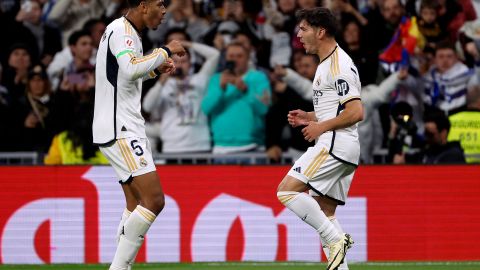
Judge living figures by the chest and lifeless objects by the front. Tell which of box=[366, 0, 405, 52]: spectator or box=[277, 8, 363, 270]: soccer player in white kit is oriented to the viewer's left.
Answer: the soccer player in white kit

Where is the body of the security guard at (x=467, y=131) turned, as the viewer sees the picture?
away from the camera

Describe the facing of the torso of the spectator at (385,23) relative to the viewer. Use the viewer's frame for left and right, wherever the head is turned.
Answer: facing the viewer

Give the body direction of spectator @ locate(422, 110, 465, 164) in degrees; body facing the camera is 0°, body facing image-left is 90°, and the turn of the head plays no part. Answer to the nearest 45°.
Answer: approximately 45°

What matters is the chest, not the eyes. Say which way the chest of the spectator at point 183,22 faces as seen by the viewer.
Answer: toward the camera

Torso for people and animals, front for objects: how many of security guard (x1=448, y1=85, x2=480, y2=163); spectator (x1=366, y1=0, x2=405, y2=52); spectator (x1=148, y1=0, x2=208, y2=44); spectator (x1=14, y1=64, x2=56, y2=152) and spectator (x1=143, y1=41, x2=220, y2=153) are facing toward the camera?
4

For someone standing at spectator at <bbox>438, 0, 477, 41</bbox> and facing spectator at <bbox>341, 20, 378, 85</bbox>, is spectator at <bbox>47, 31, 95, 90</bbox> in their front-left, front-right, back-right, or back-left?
front-right

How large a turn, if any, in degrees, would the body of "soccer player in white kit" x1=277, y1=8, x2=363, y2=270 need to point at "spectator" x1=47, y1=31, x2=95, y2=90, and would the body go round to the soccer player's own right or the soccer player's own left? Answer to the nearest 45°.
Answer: approximately 45° to the soccer player's own right

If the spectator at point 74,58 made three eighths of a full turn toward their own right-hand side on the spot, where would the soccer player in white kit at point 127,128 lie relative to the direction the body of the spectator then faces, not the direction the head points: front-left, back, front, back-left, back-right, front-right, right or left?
left

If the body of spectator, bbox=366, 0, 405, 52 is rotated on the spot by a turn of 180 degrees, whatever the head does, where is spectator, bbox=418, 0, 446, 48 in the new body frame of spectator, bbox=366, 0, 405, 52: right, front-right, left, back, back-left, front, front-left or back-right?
right

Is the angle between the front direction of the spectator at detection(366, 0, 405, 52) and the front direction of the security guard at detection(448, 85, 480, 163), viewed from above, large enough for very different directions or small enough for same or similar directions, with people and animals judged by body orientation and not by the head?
very different directions

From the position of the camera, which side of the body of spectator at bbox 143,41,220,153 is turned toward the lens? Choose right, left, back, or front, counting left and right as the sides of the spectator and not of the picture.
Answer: front

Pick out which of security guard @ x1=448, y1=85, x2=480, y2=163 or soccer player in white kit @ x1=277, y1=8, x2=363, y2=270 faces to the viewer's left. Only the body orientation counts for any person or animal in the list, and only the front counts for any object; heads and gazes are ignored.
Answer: the soccer player in white kit

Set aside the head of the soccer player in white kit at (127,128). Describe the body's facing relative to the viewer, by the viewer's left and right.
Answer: facing to the right of the viewer
